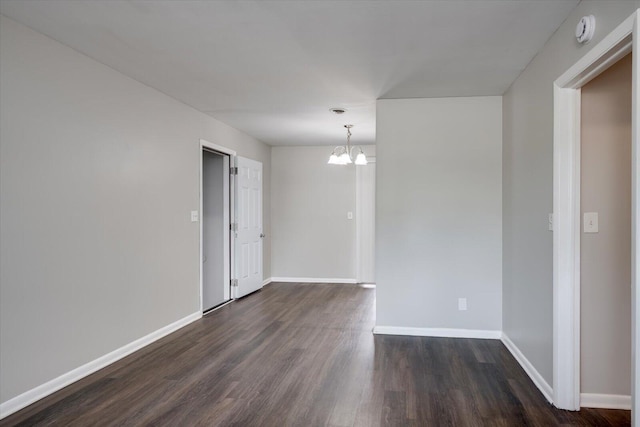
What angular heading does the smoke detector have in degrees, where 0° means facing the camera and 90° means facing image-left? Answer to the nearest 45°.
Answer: approximately 45°

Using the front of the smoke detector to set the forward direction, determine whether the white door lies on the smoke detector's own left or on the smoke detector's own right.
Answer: on the smoke detector's own right
